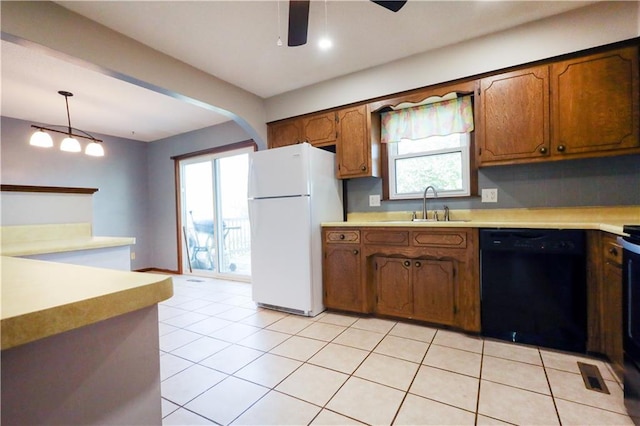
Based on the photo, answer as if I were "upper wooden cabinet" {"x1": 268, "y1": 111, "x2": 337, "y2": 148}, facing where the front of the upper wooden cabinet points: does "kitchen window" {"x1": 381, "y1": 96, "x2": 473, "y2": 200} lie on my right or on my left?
on my left

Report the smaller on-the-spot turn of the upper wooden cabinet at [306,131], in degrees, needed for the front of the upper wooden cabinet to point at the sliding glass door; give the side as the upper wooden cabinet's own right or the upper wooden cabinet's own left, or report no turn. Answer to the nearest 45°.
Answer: approximately 90° to the upper wooden cabinet's own right

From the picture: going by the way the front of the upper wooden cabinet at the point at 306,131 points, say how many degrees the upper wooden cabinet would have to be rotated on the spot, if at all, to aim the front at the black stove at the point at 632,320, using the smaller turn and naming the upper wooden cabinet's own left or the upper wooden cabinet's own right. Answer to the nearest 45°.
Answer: approximately 90° to the upper wooden cabinet's own left

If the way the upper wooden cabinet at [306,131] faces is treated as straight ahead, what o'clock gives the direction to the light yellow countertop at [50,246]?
The light yellow countertop is roughly at 12 o'clock from the upper wooden cabinet.

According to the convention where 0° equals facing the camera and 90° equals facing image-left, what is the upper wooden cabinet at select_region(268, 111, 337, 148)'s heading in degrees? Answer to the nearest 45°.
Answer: approximately 45°

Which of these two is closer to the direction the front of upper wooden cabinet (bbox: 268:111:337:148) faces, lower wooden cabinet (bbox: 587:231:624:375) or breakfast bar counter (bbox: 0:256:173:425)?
the breakfast bar counter

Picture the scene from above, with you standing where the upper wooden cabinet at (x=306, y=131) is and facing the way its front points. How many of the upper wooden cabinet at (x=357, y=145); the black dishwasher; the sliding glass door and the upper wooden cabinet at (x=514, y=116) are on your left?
3

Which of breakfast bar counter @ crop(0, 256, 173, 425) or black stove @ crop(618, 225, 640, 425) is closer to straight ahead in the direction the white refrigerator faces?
the breakfast bar counter

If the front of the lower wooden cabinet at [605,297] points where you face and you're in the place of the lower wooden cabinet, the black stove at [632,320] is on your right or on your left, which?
on your left

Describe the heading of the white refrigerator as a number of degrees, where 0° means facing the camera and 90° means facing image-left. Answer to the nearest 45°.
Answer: approximately 45°
